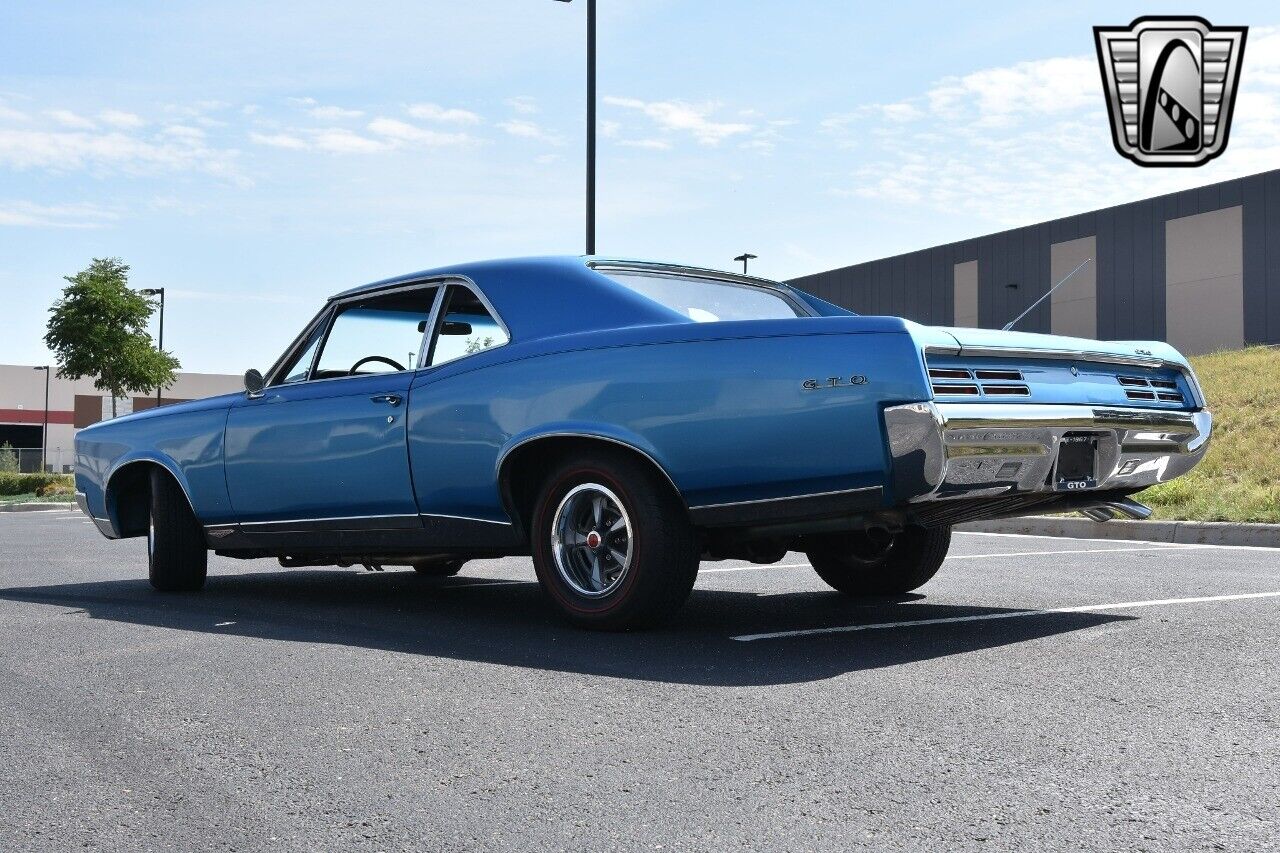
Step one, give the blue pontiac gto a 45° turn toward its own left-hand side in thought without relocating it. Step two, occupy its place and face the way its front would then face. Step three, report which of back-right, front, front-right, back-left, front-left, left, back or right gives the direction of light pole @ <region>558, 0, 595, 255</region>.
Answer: right

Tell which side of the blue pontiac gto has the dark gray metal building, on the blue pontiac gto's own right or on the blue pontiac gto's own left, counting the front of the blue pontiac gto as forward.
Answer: on the blue pontiac gto's own right

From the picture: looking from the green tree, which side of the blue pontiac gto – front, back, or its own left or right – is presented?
front

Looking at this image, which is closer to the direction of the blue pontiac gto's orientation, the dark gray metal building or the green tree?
the green tree

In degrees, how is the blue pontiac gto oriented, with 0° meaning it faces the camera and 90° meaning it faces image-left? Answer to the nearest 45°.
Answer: approximately 135°
